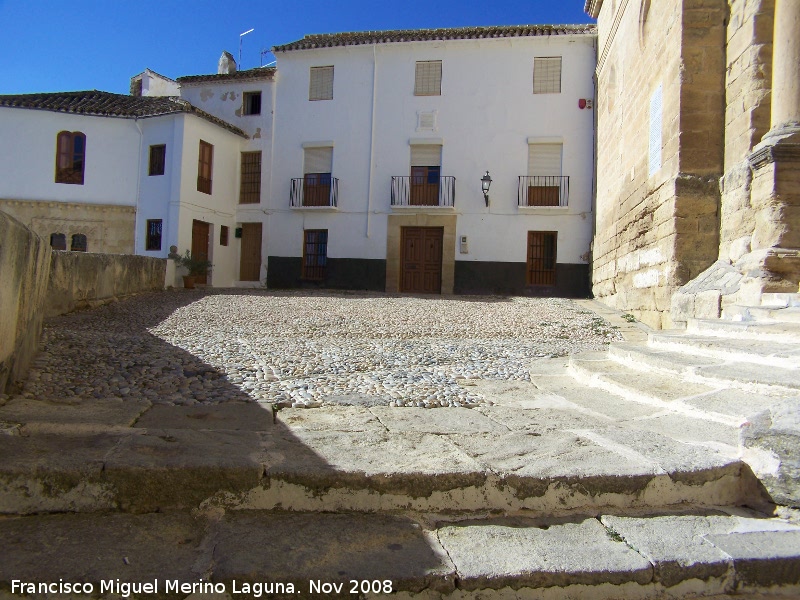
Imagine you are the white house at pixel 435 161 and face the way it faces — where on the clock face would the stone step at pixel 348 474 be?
The stone step is roughly at 12 o'clock from the white house.

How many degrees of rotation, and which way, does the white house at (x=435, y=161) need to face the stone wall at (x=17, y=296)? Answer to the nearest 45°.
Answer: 0° — it already faces it

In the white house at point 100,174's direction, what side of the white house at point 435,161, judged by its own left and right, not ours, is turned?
right

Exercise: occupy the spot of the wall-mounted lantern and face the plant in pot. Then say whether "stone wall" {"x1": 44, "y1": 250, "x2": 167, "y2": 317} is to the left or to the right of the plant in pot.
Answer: left

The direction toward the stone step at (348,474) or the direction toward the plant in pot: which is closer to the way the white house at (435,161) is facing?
the stone step

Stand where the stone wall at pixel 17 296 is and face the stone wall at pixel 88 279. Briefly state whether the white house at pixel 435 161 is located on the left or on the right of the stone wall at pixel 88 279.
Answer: right

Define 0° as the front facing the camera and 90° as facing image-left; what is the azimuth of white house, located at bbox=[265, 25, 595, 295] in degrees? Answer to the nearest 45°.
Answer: approximately 0°

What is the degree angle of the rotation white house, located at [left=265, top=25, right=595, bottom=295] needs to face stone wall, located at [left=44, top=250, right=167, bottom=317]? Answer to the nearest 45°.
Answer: approximately 45° to its right

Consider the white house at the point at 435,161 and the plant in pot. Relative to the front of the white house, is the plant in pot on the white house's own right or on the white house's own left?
on the white house's own right

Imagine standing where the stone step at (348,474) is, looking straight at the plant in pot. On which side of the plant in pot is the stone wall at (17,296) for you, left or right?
left

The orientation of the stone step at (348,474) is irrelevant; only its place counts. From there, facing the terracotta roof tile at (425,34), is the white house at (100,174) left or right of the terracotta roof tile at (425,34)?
left
